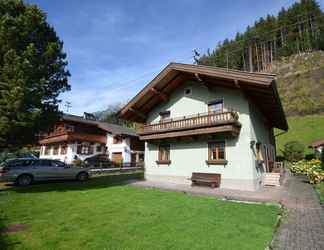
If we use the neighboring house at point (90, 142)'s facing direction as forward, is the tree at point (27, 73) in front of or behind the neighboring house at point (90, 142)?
in front

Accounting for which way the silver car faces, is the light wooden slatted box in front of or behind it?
in front

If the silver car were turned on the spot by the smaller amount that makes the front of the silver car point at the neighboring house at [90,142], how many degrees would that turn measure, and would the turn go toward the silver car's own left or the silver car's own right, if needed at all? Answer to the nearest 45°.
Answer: approximately 90° to the silver car's own left

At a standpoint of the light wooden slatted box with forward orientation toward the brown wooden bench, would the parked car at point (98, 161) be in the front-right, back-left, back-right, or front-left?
front-right

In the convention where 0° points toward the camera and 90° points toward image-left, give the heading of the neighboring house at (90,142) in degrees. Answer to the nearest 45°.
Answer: approximately 45°

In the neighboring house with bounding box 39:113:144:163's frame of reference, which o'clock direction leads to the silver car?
The silver car is roughly at 11 o'clock from the neighboring house.

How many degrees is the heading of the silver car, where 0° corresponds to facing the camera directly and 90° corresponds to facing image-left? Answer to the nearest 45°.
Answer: approximately 270°

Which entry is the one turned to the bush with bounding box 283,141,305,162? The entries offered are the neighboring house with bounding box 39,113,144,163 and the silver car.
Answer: the silver car

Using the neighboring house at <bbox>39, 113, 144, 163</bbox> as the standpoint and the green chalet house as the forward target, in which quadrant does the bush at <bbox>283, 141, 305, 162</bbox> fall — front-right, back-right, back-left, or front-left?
front-left

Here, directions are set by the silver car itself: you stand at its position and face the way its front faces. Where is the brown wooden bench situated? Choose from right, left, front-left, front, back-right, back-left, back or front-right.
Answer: front-right

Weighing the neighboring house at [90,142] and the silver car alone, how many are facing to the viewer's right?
1

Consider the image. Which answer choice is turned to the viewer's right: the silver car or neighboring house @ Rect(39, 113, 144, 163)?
the silver car

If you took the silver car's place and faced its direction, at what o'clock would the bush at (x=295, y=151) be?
The bush is roughly at 12 o'clock from the silver car.
